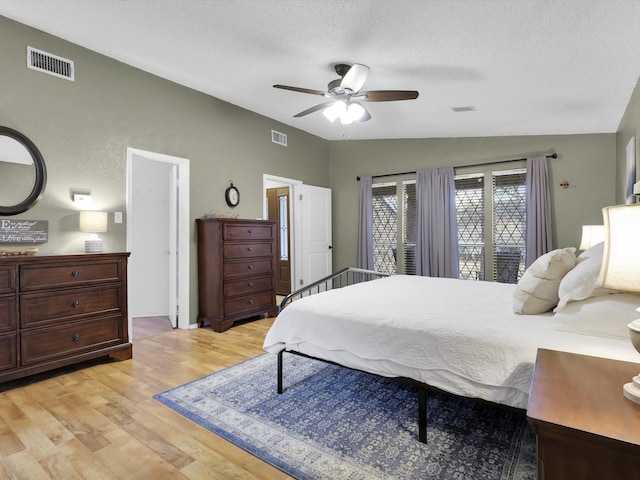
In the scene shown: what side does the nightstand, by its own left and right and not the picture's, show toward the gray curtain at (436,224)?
right

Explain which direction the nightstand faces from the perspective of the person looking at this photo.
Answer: facing to the left of the viewer

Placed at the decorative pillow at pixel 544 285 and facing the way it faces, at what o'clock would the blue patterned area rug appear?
The blue patterned area rug is roughly at 11 o'clock from the decorative pillow.

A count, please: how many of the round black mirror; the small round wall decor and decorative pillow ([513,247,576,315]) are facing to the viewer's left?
1

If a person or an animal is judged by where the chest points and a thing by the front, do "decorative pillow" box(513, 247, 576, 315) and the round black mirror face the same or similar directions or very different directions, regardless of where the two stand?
very different directions

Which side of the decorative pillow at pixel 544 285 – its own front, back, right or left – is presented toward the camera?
left

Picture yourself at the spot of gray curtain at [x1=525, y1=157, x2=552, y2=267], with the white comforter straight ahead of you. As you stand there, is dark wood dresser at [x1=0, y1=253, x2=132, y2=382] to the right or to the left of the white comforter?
right

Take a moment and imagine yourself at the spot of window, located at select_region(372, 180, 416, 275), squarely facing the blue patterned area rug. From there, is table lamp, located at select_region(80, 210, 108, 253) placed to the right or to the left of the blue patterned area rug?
right

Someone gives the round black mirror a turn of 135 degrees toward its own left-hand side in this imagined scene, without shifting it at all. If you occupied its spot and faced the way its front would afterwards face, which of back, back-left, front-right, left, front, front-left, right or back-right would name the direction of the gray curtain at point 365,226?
front-right

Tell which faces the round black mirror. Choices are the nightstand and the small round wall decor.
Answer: the nightstand

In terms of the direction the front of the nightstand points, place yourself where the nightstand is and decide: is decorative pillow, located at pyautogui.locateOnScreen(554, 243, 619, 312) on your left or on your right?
on your right

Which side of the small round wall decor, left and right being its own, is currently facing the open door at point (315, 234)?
left

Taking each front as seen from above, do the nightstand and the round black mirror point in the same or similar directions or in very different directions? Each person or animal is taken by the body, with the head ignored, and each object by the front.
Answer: very different directions

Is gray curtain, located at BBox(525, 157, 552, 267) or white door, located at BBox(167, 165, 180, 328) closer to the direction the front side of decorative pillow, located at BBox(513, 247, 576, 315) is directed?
the white door
